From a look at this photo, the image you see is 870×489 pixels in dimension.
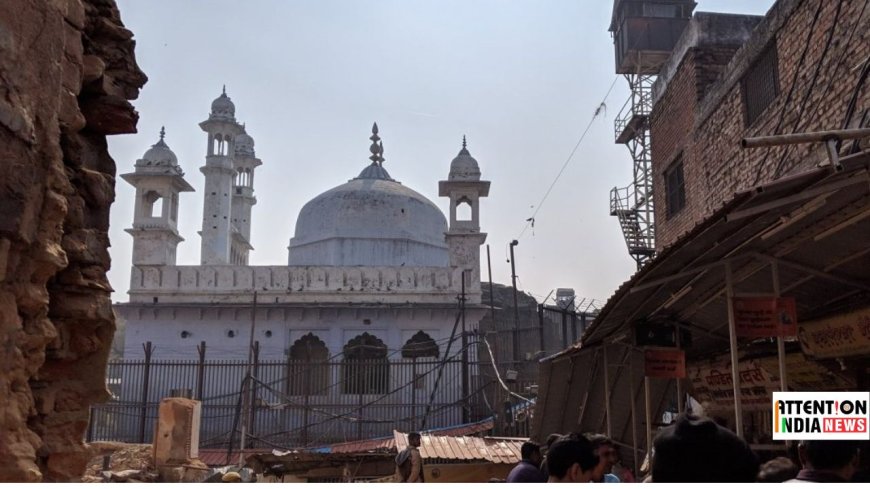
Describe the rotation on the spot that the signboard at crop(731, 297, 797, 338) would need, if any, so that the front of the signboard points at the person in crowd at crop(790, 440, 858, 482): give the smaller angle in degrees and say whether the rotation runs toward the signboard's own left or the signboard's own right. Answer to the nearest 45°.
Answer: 0° — it already faces them

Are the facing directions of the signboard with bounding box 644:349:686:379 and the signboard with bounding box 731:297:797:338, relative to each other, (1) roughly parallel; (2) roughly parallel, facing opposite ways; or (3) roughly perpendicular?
roughly parallel

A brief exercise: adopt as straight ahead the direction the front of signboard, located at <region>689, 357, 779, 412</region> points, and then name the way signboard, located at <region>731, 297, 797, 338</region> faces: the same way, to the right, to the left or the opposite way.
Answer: the same way

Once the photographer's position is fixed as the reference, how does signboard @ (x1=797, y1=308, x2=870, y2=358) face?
facing the viewer and to the left of the viewer

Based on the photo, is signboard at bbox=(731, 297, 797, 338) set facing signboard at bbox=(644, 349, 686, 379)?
no

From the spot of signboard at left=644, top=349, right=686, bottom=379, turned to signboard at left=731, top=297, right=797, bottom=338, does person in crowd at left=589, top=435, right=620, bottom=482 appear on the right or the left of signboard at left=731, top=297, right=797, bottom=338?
right

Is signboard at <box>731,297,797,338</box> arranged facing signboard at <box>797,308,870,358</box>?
no

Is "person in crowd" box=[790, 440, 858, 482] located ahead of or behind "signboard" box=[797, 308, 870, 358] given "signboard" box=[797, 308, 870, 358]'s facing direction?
ahead

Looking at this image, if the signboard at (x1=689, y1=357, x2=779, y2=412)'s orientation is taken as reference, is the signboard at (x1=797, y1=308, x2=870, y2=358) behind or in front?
in front

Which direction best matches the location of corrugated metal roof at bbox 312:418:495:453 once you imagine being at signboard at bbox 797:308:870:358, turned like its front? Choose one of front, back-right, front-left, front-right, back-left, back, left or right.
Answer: right

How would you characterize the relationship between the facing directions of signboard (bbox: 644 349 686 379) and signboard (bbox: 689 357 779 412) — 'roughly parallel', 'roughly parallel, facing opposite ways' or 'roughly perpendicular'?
roughly parallel

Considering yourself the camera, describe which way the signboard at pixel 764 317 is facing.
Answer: facing the viewer

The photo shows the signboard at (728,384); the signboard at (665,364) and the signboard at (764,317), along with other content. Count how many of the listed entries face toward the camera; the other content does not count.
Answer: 3
